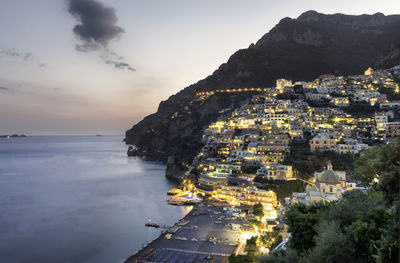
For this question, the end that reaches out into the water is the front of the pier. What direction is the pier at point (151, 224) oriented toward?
to the viewer's left

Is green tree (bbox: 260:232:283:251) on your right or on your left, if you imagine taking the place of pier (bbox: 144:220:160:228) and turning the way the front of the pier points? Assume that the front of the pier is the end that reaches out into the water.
on your left
